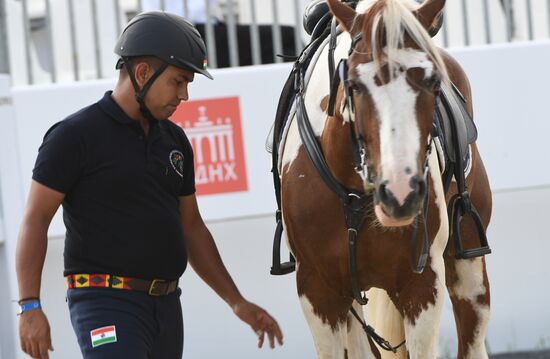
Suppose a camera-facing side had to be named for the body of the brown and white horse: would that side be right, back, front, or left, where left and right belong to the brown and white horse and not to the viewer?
front

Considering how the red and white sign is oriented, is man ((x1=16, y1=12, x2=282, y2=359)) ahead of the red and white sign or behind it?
ahead

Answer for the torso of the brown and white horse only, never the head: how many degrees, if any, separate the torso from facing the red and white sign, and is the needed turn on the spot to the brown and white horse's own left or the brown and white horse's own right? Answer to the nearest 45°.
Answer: approximately 135° to the brown and white horse's own right

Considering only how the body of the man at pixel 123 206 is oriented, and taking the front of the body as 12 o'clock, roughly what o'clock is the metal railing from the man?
The metal railing is roughly at 8 o'clock from the man.

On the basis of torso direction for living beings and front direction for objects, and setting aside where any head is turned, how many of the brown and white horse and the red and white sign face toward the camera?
2

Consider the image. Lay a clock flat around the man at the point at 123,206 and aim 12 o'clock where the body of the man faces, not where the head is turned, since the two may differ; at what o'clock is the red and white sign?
The red and white sign is roughly at 8 o'clock from the man.

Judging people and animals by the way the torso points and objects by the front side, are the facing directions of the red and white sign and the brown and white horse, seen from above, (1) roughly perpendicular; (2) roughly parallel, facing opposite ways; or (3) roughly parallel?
roughly parallel

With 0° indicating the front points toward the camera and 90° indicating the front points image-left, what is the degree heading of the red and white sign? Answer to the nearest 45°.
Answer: approximately 0°

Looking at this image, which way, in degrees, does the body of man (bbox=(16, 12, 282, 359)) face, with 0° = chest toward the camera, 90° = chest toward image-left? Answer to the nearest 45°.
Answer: approximately 315°

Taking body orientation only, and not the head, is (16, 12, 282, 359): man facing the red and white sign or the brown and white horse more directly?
the brown and white horse

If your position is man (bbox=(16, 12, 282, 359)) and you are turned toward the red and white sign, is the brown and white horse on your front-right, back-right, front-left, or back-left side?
front-right
